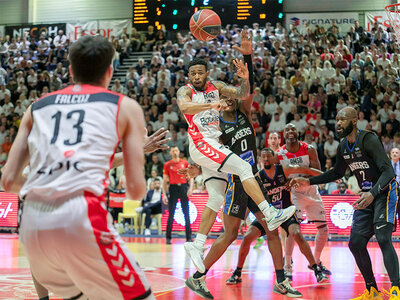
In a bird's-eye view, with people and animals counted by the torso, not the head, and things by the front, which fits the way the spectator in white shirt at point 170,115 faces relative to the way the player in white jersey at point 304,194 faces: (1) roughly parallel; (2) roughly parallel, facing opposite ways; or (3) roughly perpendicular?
roughly parallel

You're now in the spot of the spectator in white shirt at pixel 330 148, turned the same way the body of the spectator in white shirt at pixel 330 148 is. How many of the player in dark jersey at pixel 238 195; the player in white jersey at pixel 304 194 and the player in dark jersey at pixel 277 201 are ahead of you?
3

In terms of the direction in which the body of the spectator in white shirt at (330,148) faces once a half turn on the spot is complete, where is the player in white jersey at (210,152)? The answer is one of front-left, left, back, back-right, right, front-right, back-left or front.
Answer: back

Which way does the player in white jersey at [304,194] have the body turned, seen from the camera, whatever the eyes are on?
toward the camera

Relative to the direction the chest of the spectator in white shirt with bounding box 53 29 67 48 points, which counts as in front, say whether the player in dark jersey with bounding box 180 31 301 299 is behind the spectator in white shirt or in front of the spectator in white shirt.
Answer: in front

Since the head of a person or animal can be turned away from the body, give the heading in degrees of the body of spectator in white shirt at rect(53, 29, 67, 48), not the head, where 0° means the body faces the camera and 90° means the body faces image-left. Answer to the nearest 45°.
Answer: approximately 0°

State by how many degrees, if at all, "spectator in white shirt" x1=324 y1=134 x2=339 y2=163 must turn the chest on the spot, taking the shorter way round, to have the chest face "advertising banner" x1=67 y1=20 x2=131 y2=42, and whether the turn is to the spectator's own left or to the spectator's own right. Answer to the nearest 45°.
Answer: approximately 135° to the spectator's own right

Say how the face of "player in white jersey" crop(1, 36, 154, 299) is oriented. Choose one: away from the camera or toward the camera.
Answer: away from the camera

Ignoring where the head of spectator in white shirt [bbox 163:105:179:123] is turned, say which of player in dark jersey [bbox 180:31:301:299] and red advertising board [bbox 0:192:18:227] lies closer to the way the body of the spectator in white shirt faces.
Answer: the player in dark jersey

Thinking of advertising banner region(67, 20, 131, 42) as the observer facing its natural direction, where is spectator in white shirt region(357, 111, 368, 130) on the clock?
The spectator in white shirt is roughly at 11 o'clock from the advertising banner.

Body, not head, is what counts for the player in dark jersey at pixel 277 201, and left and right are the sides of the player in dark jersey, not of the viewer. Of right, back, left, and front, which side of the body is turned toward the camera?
front

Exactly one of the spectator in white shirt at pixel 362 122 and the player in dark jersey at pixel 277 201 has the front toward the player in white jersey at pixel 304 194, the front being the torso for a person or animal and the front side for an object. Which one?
the spectator in white shirt

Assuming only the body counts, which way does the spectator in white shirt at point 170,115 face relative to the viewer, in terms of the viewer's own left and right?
facing the viewer

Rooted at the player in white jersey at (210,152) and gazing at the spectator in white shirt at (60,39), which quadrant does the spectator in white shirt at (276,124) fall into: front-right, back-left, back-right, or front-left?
front-right

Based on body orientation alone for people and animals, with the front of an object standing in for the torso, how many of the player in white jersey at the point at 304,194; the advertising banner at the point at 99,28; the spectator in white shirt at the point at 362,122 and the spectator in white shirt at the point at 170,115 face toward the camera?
4

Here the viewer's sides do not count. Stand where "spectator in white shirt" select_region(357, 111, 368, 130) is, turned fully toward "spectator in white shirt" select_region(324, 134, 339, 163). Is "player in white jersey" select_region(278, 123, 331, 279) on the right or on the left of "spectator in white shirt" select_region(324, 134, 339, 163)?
left

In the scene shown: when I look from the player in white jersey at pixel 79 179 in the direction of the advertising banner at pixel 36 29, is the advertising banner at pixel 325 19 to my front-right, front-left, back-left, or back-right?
front-right
